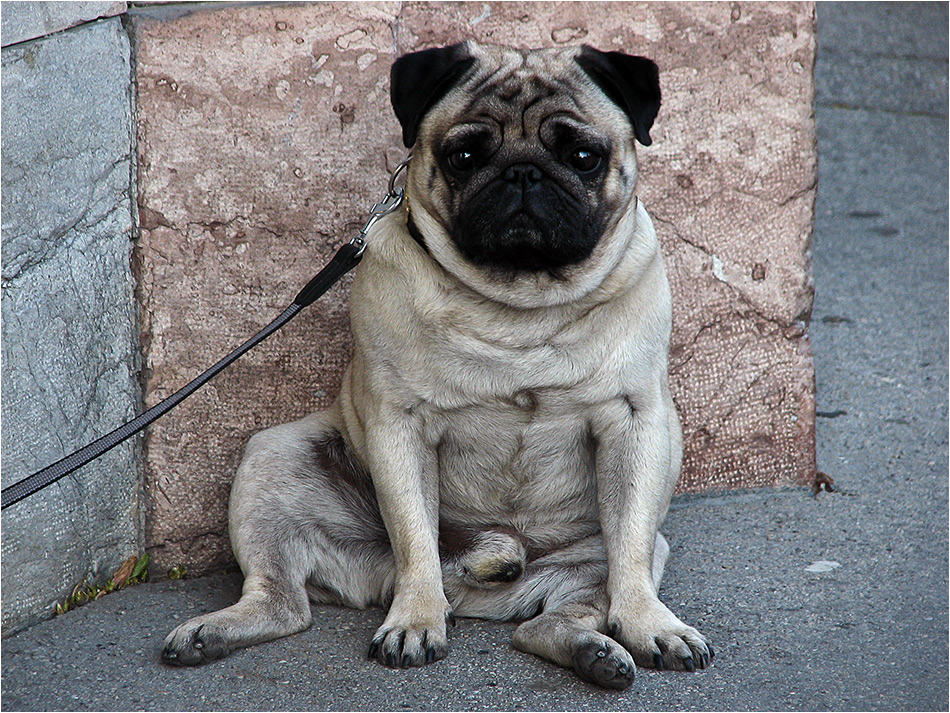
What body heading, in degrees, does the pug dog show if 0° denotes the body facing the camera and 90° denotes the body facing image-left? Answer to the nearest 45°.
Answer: approximately 0°

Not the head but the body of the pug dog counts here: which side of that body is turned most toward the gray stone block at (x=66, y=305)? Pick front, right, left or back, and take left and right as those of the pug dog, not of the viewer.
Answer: right

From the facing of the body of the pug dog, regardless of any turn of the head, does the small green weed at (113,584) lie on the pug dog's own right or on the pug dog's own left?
on the pug dog's own right
